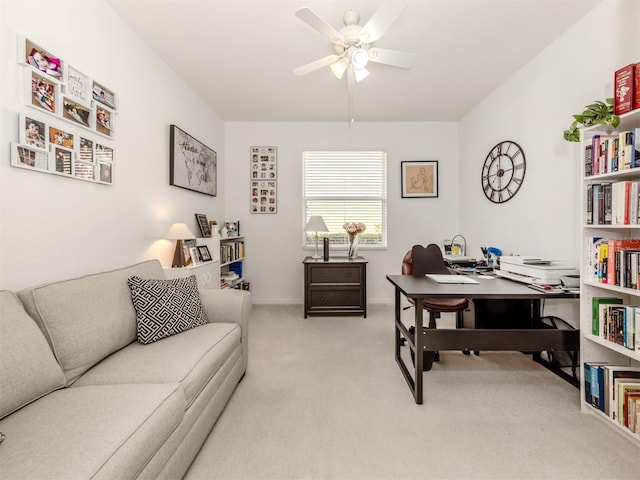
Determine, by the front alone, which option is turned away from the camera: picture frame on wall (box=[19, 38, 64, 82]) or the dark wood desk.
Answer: the dark wood desk

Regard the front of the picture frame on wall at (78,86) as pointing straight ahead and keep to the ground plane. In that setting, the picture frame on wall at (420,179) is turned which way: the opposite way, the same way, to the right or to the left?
to the right

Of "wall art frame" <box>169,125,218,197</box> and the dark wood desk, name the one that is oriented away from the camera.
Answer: the dark wood desk

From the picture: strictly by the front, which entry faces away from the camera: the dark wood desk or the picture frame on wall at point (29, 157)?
the dark wood desk

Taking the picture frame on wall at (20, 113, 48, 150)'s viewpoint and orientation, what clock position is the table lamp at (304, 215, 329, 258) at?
The table lamp is roughly at 10 o'clock from the picture frame on wall.

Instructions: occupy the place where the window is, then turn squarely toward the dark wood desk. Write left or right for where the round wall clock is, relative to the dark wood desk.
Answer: left

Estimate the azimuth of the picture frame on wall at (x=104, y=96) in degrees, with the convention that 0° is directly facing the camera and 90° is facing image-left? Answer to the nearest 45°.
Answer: approximately 315°

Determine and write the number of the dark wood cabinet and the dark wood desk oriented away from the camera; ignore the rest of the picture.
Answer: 1
